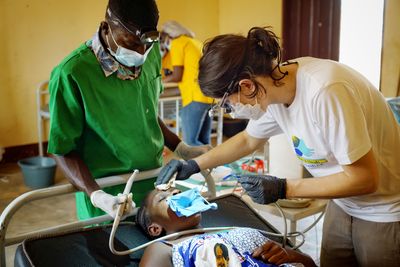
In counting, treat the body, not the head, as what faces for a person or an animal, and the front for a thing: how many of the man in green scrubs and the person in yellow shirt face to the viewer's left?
1

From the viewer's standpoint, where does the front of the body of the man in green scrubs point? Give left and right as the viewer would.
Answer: facing the viewer and to the right of the viewer

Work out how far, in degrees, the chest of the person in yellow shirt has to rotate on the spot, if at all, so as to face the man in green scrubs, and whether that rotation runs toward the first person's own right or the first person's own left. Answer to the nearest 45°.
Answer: approximately 90° to the first person's own left

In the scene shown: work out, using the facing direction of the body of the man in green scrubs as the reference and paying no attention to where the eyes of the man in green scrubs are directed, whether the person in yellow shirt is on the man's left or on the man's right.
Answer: on the man's left

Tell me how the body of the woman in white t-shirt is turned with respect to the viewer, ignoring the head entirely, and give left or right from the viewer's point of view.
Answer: facing the viewer and to the left of the viewer

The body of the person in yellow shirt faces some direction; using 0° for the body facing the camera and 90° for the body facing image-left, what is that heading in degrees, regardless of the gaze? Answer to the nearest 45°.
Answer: approximately 90°

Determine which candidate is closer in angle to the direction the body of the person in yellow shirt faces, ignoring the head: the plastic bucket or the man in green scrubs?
the plastic bucket

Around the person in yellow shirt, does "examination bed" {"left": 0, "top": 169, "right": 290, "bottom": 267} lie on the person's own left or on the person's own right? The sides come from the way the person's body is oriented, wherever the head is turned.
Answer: on the person's own left

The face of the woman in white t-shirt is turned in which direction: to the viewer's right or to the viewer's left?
to the viewer's left

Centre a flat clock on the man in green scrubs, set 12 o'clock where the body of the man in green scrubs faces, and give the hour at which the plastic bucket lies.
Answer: The plastic bucket is roughly at 7 o'clock from the man in green scrubs.

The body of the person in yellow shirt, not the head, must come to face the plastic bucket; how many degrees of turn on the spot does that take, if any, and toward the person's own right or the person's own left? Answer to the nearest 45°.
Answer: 0° — they already face it

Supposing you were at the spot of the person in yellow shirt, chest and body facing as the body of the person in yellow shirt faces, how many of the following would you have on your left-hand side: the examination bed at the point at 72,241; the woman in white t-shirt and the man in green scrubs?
3
